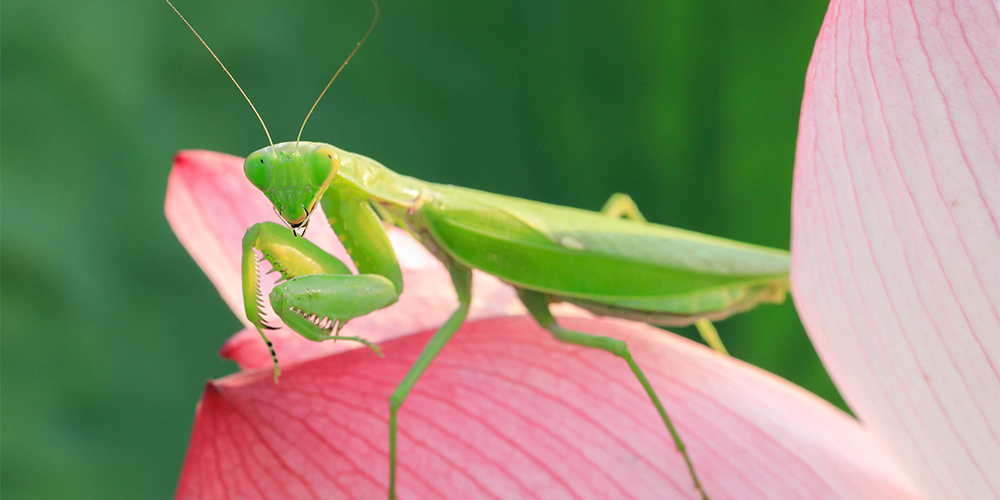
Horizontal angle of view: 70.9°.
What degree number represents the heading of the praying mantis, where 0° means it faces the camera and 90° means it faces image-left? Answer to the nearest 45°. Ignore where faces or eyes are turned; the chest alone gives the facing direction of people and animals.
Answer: approximately 45°
